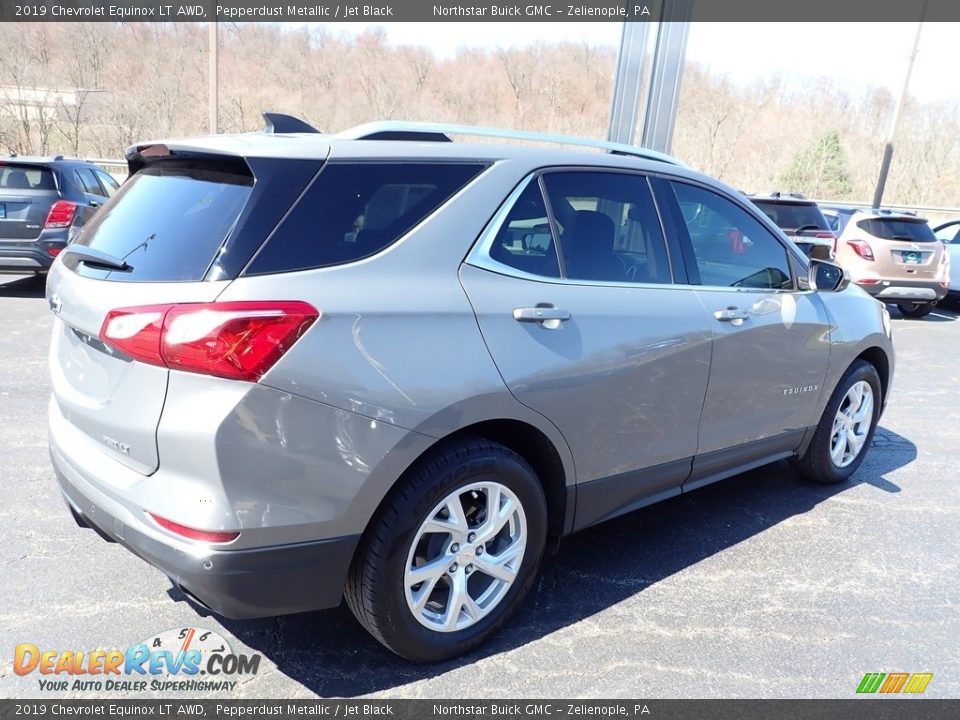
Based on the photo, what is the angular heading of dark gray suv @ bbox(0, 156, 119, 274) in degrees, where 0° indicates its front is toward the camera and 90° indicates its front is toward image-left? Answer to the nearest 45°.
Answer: approximately 225°

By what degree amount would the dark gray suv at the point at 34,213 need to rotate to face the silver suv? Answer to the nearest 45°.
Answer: approximately 135° to its right

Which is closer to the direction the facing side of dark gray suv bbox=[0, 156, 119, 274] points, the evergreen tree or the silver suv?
the evergreen tree

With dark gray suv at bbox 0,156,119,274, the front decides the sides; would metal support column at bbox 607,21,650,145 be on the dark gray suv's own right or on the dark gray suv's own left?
on the dark gray suv's own right

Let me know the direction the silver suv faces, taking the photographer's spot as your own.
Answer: facing away from the viewer and to the right of the viewer

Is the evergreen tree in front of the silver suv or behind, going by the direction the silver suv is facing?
in front

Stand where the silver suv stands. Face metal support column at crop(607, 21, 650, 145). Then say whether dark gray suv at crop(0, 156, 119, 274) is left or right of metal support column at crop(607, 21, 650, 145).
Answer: left

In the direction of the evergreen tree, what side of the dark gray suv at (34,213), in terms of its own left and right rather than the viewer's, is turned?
front

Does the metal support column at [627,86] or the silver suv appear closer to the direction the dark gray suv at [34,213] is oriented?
the metal support column

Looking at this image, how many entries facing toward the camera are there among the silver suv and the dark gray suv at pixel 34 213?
0
